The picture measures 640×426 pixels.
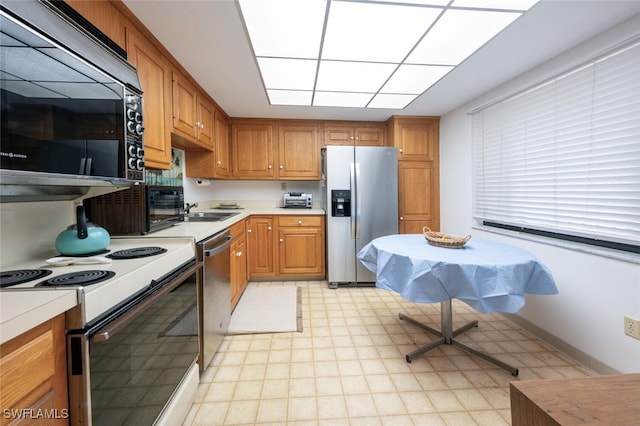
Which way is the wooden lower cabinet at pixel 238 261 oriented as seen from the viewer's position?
to the viewer's right

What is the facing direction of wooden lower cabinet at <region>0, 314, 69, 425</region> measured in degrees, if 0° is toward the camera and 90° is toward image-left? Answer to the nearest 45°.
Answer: approximately 315°

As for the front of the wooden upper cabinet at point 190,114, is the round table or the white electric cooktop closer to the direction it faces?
the round table

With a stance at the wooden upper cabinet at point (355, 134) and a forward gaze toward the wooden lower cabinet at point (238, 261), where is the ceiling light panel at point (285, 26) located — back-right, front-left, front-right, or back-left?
front-left

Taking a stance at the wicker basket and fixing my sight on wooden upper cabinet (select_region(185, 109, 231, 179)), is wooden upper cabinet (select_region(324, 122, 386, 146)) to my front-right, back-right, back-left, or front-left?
front-right

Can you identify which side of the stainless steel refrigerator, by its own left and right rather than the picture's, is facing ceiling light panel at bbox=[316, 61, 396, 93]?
front

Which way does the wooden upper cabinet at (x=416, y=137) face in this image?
toward the camera

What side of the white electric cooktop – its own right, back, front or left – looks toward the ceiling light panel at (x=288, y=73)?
left

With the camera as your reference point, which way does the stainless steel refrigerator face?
facing the viewer

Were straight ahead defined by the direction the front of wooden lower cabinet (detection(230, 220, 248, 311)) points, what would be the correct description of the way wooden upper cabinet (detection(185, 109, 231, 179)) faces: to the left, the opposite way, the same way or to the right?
the same way

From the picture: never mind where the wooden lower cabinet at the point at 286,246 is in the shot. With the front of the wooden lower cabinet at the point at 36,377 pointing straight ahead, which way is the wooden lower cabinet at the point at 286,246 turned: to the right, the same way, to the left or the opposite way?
to the right

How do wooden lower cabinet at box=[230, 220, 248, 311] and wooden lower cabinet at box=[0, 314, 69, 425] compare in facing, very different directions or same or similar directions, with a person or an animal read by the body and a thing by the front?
same or similar directions

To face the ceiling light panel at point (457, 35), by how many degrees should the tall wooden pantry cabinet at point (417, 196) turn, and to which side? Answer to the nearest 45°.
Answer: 0° — it already faces it

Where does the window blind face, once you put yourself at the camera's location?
facing the viewer and to the left of the viewer

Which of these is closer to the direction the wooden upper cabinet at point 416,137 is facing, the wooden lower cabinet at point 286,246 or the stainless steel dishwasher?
the stainless steel dishwasher
